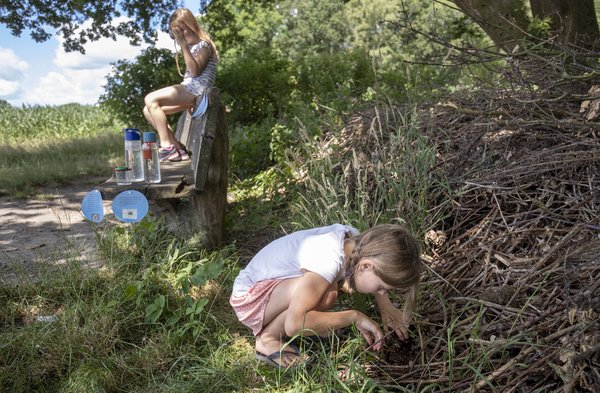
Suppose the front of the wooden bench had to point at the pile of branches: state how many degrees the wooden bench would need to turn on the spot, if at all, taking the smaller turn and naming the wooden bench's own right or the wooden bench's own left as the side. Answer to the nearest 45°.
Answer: approximately 135° to the wooden bench's own left

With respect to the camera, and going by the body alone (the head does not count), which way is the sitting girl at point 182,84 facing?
to the viewer's left

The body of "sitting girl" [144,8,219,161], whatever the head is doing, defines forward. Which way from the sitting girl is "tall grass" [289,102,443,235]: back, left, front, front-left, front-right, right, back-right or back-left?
back-left

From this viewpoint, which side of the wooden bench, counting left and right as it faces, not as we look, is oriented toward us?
left
